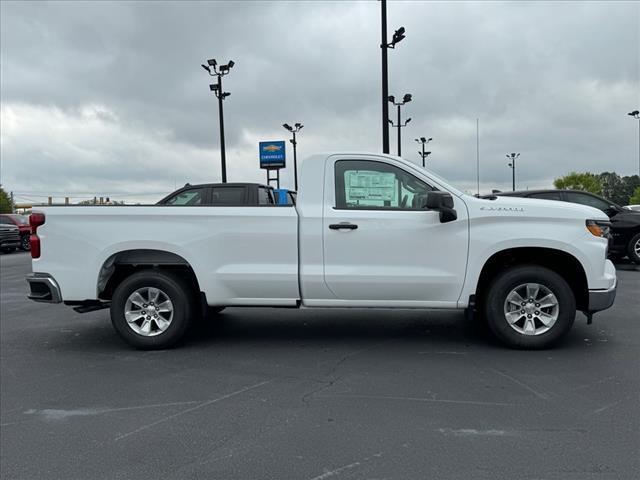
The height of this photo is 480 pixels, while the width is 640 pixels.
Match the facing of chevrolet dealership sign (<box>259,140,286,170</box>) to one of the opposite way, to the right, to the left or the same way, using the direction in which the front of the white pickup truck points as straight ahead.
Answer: to the right

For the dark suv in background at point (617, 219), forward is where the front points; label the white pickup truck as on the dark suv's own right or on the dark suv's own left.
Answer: on the dark suv's own right

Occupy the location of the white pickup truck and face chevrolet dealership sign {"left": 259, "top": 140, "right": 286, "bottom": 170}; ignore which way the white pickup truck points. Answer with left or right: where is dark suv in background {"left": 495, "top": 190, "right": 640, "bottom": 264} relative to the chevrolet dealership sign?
right

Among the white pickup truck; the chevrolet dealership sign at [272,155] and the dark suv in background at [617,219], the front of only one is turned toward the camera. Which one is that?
the chevrolet dealership sign

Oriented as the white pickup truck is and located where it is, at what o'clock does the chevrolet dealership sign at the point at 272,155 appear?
The chevrolet dealership sign is roughly at 9 o'clock from the white pickup truck.

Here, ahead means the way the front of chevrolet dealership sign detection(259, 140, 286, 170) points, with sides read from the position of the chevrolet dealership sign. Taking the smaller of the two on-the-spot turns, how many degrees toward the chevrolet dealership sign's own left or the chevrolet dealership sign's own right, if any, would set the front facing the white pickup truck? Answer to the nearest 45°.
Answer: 0° — it already faces it

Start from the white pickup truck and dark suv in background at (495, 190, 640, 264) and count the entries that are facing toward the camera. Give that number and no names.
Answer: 0

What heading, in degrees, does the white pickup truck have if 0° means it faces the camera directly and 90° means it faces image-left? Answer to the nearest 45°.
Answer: approximately 270°

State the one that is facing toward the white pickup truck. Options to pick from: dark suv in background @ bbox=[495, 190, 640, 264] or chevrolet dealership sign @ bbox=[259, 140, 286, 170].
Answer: the chevrolet dealership sign

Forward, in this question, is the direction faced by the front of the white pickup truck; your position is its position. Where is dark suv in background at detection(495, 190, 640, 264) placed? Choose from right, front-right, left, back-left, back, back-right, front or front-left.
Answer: front-left

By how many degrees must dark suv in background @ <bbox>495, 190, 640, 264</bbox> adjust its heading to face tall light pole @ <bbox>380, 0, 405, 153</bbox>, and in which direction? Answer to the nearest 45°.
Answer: approximately 180°

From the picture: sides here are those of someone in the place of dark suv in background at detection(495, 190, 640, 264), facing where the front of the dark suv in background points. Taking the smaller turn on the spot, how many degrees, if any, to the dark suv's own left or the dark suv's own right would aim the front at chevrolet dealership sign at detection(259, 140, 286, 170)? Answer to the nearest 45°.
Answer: approximately 135° to the dark suv's own left

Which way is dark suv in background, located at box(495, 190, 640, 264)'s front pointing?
to the viewer's right
